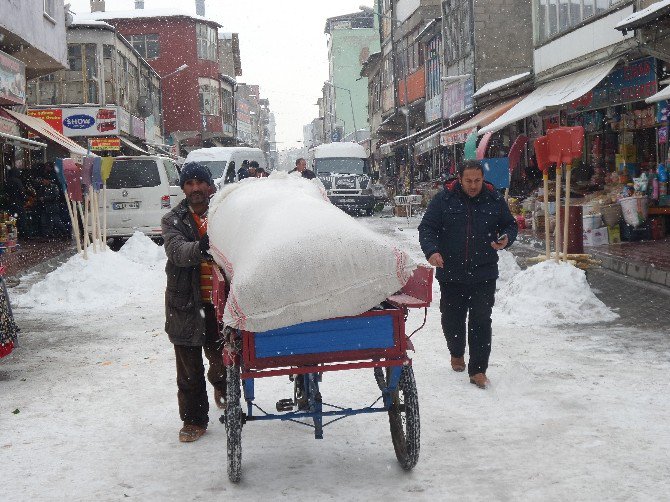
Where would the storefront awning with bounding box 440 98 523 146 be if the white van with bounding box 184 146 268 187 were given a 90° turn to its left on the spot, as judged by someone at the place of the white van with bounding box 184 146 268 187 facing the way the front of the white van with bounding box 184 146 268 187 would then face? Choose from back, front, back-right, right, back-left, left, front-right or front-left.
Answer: front

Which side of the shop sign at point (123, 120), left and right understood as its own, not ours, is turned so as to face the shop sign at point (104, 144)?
right

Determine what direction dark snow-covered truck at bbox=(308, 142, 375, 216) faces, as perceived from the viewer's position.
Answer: facing the viewer

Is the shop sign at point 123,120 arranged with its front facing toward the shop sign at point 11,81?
no

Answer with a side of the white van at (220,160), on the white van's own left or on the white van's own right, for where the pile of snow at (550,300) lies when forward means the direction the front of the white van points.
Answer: on the white van's own left

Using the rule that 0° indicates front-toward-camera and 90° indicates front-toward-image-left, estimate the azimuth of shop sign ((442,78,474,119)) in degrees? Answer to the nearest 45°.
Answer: approximately 45°

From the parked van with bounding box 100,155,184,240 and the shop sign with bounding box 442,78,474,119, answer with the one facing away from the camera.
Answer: the parked van

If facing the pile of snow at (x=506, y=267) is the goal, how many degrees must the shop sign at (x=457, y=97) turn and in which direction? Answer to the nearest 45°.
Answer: approximately 45° to its left

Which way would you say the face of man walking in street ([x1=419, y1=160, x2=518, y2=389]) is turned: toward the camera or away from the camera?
toward the camera

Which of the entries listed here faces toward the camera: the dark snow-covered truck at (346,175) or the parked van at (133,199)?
the dark snow-covered truck

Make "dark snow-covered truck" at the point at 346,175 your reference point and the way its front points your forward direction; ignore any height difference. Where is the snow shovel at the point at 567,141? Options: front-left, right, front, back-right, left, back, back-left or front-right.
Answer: front

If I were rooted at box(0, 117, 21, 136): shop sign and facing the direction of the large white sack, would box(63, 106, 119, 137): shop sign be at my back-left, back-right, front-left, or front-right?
back-left

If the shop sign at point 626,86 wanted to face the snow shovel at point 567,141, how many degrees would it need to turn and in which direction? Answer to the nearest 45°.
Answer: approximately 45° to its left

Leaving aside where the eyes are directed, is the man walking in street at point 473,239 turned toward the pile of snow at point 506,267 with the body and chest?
no

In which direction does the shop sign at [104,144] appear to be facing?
toward the camera

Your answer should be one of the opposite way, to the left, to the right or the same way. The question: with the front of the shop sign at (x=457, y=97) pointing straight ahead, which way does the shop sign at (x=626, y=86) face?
the same way

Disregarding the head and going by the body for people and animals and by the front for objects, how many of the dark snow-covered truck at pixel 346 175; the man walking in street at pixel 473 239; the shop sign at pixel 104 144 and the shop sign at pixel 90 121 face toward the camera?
4

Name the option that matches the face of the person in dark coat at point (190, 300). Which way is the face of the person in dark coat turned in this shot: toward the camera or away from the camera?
toward the camera

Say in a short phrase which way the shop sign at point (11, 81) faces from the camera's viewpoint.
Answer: facing the viewer and to the right of the viewer
